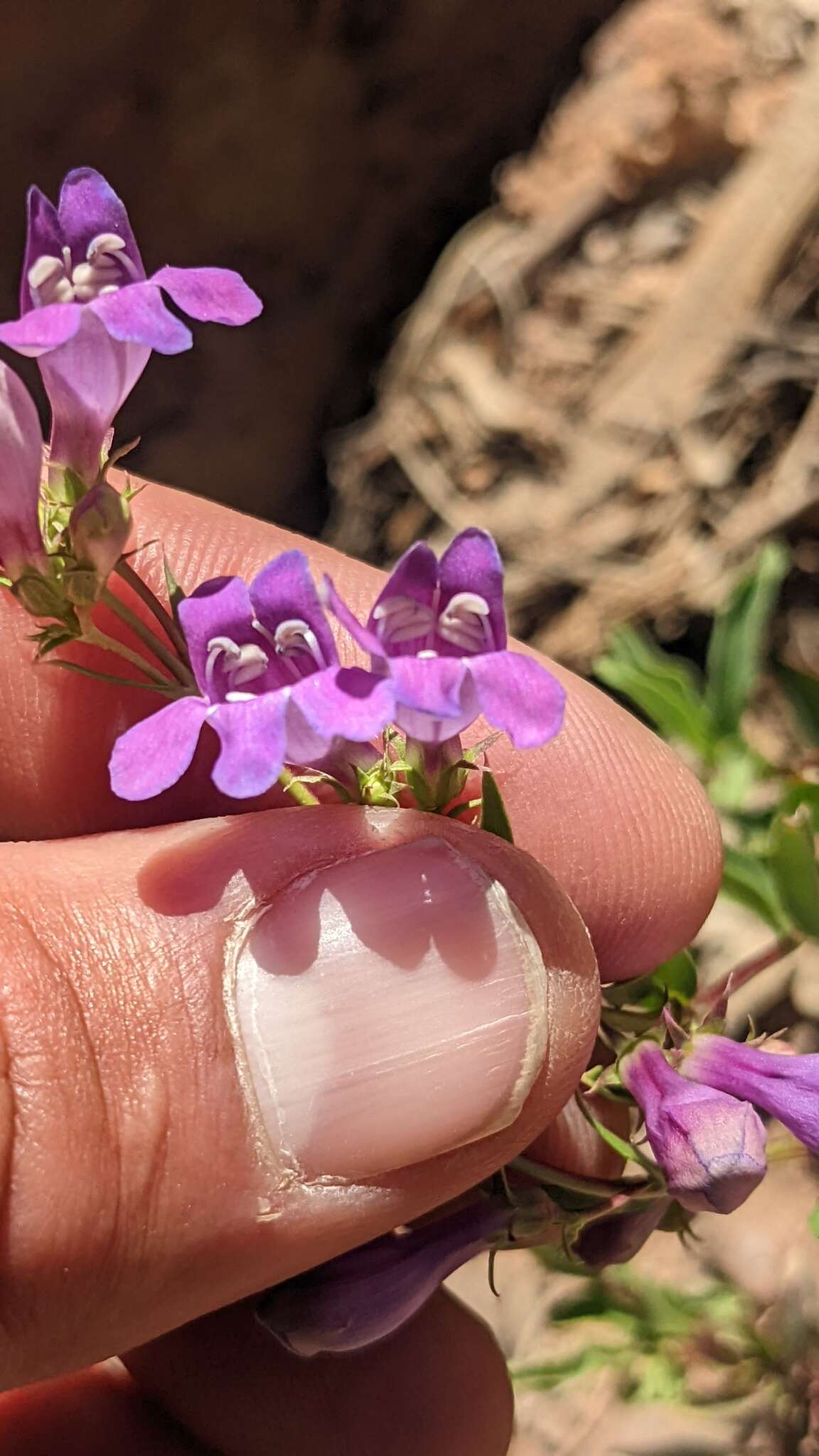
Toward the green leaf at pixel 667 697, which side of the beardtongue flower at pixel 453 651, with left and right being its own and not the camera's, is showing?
back

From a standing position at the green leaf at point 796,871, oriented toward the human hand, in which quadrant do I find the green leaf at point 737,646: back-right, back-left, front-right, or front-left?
back-right

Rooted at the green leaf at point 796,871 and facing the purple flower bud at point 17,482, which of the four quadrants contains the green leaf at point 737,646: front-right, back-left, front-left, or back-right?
back-right

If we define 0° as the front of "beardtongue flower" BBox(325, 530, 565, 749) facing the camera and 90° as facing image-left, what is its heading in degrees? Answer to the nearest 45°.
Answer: approximately 0°

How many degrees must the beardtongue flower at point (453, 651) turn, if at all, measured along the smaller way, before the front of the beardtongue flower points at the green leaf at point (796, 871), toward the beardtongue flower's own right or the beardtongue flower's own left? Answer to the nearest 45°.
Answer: approximately 135° to the beardtongue flower's own left
